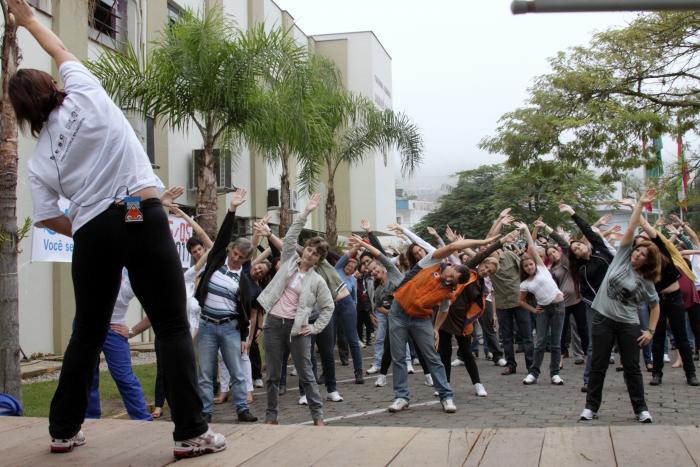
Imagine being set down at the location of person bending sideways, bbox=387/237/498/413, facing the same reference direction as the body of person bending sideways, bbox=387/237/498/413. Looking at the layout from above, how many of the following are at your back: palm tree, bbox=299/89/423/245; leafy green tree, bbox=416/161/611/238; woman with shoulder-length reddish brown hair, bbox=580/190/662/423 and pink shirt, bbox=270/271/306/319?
2

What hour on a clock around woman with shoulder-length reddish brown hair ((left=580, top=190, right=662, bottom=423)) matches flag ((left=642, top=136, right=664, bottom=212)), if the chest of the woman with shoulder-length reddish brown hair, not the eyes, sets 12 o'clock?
The flag is roughly at 6 o'clock from the woman with shoulder-length reddish brown hair.

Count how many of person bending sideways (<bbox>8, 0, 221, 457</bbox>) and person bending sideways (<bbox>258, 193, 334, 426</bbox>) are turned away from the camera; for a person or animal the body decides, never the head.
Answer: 1

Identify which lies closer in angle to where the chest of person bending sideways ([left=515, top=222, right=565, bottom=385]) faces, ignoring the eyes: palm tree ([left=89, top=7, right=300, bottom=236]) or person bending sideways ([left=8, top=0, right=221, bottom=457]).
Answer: the person bending sideways

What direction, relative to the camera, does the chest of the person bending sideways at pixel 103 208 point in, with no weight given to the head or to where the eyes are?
away from the camera

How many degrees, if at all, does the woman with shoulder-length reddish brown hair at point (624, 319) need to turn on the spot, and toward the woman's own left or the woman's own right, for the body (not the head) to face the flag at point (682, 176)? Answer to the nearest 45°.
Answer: approximately 180°

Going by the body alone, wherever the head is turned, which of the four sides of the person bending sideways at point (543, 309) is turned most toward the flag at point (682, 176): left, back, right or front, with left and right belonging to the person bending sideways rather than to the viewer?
back

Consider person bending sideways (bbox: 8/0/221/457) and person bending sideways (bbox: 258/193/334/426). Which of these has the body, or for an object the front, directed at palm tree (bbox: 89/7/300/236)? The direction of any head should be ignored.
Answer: person bending sideways (bbox: 8/0/221/457)

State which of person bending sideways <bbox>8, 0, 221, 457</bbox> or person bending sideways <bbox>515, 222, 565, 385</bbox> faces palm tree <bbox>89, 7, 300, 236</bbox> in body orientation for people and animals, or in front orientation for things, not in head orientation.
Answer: person bending sideways <bbox>8, 0, 221, 457</bbox>

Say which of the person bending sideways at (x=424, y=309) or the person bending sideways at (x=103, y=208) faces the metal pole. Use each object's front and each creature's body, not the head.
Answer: the person bending sideways at (x=424, y=309)

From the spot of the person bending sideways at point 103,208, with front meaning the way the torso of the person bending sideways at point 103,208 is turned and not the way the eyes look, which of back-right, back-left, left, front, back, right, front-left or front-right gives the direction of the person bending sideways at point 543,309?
front-right
